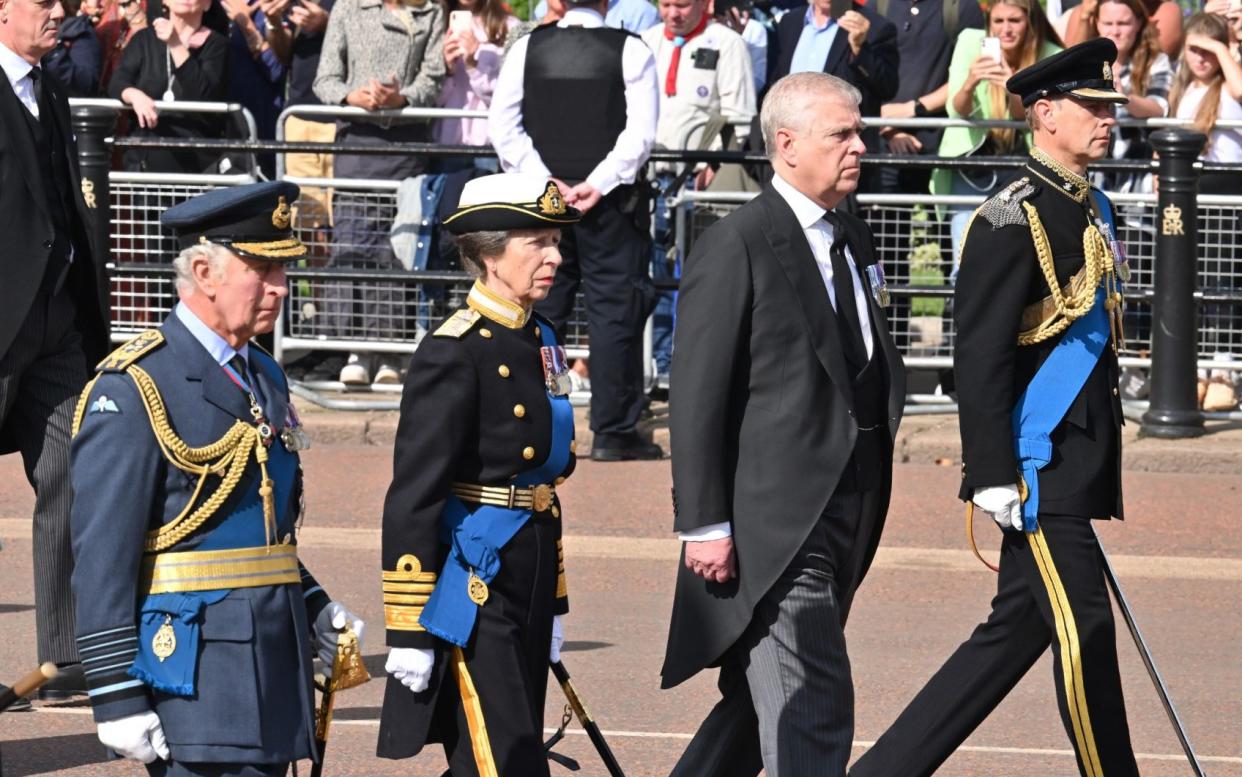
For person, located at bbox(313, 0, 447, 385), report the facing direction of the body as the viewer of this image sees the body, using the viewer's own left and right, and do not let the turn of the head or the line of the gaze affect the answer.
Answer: facing the viewer

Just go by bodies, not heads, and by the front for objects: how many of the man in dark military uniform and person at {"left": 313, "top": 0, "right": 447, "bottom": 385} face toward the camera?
1

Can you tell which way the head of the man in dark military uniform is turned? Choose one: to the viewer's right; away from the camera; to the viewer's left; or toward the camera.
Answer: to the viewer's right

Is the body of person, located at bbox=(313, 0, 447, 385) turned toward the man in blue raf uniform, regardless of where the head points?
yes

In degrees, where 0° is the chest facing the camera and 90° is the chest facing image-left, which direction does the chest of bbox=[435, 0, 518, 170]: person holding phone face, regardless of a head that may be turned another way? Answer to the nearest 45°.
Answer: approximately 45°

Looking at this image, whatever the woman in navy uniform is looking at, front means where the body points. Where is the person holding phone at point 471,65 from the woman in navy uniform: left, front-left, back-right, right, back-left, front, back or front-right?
back-left

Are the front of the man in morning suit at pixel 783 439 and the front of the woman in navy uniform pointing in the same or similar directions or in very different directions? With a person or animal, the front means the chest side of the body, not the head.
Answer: same or similar directions

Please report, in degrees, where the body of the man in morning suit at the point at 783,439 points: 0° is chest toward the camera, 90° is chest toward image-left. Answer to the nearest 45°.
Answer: approximately 315°

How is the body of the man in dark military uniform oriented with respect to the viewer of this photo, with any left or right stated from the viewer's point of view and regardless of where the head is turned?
facing to the right of the viewer

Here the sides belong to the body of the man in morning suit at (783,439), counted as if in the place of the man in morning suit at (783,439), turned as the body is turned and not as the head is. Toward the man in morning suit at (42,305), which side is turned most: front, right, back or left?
back

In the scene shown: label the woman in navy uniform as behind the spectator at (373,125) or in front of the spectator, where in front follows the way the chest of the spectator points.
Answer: in front

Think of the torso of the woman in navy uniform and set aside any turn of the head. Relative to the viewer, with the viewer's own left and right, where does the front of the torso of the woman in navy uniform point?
facing the viewer and to the right of the viewer

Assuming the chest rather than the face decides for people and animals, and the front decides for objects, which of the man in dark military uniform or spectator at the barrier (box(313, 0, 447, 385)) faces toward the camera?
the spectator at the barrier

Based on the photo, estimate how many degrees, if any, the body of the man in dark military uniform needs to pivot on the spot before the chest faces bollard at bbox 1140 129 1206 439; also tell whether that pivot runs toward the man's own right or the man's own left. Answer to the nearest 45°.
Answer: approximately 90° to the man's own left

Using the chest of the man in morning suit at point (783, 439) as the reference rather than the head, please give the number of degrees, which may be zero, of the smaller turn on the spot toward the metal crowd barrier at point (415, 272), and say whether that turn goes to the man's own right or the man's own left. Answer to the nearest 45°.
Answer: approximately 135° to the man's own left

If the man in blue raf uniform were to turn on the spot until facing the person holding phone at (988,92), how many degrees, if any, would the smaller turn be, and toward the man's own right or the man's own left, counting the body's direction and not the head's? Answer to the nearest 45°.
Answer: approximately 90° to the man's own left

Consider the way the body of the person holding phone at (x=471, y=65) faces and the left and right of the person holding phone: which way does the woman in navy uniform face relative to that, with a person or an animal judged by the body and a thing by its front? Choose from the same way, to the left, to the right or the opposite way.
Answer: to the left

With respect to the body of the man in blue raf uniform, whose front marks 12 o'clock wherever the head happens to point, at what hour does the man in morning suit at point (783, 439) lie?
The man in morning suit is roughly at 10 o'clock from the man in blue raf uniform.
